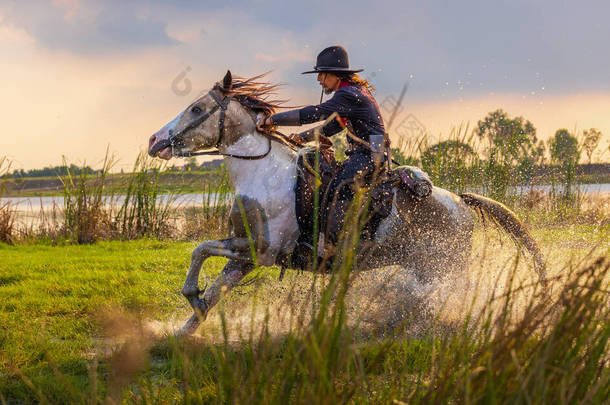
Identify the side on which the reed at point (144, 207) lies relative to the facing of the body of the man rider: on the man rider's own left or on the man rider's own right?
on the man rider's own right

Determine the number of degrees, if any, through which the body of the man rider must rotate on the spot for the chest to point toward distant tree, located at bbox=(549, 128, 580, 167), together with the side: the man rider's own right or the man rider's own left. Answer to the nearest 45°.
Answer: approximately 135° to the man rider's own right

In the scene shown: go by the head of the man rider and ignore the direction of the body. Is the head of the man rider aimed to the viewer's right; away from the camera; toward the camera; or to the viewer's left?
to the viewer's left

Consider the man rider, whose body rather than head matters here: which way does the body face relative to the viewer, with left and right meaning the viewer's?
facing to the left of the viewer

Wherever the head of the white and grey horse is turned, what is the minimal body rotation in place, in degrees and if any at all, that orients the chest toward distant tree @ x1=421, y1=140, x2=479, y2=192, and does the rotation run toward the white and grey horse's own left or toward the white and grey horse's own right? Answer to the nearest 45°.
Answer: approximately 135° to the white and grey horse's own right

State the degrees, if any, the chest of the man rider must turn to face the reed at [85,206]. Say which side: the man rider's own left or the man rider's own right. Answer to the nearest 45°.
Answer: approximately 45° to the man rider's own right

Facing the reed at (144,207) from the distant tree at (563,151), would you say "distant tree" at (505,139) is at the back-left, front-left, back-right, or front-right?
front-right

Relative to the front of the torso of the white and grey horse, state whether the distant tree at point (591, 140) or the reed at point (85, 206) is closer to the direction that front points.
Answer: the reed

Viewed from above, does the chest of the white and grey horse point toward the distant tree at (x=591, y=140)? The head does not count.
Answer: no

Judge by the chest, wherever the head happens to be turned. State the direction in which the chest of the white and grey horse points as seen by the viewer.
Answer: to the viewer's left

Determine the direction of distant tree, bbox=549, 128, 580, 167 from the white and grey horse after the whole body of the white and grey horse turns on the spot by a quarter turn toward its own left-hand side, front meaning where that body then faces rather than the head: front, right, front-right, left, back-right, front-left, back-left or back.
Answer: back-left
